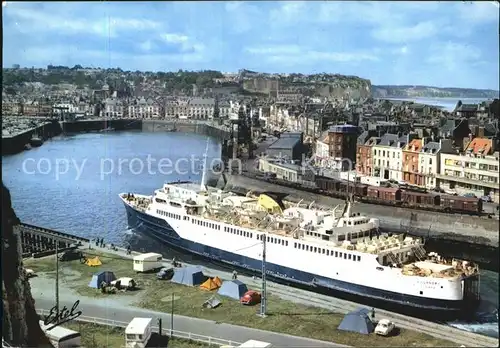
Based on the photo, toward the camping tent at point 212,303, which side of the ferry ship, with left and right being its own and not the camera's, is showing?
left

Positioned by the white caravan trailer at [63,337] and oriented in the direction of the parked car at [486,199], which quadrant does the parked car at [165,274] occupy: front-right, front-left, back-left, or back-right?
front-left

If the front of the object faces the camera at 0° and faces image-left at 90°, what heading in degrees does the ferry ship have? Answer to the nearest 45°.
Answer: approximately 135°
